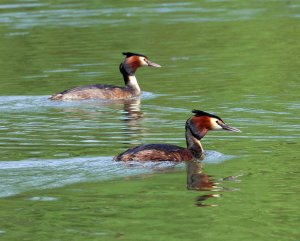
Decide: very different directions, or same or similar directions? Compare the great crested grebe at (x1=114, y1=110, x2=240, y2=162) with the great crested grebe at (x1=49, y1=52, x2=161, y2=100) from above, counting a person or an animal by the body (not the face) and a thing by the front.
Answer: same or similar directions

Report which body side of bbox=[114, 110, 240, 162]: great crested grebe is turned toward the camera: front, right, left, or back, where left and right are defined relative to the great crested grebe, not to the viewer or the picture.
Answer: right

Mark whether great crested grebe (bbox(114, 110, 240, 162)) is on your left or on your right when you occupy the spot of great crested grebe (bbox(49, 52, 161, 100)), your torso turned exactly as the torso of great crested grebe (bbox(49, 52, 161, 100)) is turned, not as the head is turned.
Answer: on your right

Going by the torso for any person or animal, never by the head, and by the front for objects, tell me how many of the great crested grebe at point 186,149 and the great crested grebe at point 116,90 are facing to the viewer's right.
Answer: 2

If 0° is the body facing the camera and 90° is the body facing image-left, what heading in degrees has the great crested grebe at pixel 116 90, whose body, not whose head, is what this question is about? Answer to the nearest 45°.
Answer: approximately 270°

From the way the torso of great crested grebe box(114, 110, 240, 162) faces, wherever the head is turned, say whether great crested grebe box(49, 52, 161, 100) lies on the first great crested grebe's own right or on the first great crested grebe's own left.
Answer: on the first great crested grebe's own left
